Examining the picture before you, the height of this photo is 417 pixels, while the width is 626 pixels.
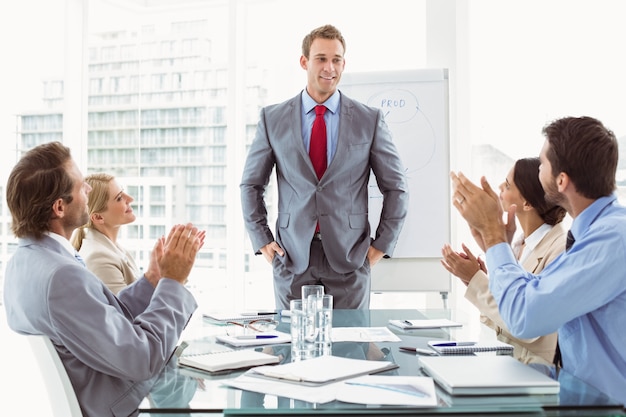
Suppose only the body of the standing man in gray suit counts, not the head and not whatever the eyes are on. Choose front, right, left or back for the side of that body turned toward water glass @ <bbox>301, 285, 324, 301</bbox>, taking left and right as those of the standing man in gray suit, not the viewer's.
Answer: front

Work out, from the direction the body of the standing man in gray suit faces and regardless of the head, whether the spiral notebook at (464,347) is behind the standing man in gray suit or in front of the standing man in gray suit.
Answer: in front

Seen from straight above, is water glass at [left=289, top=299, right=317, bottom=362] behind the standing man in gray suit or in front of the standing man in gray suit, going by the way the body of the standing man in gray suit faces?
in front

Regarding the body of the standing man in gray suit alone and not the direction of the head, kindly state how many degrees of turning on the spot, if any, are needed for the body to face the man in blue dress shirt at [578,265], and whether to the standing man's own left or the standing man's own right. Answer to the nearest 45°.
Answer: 0° — they already face them

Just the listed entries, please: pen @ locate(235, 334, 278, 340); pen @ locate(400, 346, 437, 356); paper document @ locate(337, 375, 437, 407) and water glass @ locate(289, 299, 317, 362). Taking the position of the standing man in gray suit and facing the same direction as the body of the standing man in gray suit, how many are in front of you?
4

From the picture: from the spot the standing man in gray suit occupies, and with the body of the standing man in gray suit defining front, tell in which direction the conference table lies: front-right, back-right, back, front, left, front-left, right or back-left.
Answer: front

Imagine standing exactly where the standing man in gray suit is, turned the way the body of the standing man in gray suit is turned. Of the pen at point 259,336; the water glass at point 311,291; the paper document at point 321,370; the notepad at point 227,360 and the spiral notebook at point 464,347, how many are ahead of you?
5

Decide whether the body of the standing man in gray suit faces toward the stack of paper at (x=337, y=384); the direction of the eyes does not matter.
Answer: yes

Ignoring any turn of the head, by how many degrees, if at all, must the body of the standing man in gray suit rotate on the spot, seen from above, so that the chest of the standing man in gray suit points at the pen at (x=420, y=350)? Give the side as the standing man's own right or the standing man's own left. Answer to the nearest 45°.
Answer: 0° — they already face it

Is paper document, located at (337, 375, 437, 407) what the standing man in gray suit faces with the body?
yes

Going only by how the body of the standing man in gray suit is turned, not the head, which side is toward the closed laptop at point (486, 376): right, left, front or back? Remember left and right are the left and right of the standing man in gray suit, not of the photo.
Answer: front

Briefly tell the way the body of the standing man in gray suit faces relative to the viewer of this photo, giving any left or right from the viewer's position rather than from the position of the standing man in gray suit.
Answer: facing the viewer

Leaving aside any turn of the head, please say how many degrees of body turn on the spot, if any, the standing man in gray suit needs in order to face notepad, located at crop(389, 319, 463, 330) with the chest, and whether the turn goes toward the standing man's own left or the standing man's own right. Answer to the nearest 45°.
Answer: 0° — they already face it

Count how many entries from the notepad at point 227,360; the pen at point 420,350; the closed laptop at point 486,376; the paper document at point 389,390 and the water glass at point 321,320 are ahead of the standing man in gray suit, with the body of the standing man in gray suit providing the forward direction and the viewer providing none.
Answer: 5
